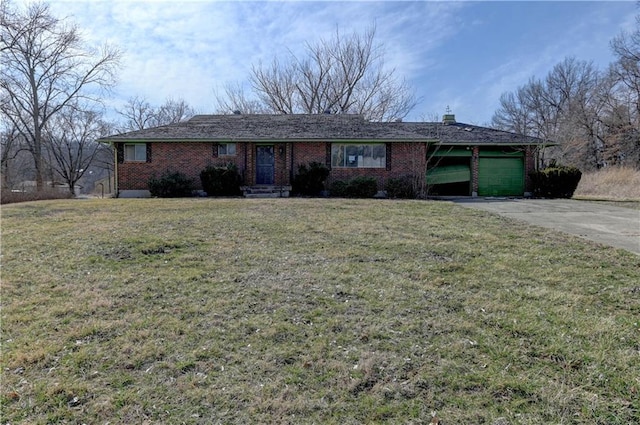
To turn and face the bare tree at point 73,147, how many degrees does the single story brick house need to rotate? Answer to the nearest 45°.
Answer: approximately 135° to its right

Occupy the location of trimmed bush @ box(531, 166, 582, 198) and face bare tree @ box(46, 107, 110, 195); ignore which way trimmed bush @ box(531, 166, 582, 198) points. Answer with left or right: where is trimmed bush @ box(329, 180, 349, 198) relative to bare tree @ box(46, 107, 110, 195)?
left

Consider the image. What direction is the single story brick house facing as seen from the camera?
toward the camera

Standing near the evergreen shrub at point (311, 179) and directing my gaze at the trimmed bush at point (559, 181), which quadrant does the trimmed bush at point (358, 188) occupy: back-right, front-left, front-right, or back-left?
front-right

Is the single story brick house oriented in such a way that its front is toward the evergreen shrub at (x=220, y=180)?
no

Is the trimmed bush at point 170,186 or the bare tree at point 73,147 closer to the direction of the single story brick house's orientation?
the trimmed bush

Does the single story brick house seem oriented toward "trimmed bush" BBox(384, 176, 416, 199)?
no

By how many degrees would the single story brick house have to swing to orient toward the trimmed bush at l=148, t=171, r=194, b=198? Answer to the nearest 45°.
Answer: approximately 90° to its right

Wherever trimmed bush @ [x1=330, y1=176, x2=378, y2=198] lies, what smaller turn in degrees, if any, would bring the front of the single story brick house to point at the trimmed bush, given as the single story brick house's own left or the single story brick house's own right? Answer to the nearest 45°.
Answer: approximately 45° to the single story brick house's own left

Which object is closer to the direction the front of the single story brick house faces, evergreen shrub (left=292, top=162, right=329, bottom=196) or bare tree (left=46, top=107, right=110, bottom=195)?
the evergreen shrub

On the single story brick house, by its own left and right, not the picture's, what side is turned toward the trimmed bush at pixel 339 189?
front

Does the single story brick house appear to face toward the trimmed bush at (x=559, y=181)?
no
